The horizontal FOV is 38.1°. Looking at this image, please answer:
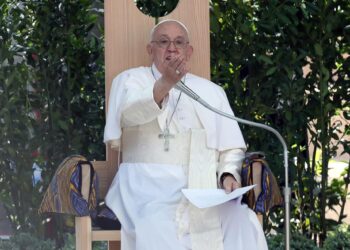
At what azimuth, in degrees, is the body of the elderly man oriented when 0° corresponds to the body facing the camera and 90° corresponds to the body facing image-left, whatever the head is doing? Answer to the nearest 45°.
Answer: approximately 0°

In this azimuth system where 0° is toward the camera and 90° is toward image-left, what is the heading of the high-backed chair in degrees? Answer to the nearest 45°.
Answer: approximately 0°
